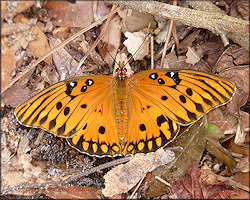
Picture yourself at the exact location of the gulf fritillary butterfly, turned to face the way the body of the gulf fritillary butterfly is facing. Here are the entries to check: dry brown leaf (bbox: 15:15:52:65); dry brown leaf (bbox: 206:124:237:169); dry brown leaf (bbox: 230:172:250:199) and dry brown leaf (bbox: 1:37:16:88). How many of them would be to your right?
2

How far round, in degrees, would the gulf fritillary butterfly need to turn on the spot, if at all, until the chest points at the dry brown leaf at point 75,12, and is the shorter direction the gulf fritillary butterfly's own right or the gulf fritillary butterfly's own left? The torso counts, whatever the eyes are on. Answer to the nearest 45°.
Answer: approximately 45° to the gulf fritillary butterfly's own left

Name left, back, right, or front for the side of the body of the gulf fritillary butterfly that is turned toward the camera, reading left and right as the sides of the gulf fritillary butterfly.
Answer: back

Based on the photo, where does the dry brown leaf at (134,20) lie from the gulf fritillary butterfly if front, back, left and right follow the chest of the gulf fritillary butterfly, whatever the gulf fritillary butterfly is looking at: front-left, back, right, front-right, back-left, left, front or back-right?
front

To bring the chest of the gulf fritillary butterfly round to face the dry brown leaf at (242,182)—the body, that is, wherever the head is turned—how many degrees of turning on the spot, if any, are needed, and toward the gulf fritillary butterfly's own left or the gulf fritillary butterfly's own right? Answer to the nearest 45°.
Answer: approximately 90° to the gulf fritillary butterfly's own right

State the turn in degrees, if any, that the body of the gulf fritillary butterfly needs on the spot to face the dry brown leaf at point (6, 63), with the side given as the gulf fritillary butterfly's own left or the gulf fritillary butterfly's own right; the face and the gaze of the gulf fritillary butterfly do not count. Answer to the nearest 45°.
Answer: approximately 90° to the gulf fritillary butterfly's own left

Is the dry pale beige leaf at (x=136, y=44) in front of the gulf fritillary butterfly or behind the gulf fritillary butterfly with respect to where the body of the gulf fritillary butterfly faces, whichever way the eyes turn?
in front

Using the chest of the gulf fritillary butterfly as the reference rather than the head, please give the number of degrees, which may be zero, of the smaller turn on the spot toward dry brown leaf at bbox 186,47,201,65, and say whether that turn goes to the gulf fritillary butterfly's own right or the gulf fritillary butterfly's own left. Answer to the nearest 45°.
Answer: approximately 45° to the gulf fritillary butterfly's own right

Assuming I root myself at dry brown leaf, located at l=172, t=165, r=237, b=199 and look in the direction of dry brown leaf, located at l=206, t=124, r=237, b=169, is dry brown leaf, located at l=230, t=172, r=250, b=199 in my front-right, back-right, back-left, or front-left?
front-right

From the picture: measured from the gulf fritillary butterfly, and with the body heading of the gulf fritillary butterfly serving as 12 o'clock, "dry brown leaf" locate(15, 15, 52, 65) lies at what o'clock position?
The dry brown leaf is roughly at 10 o'clock from the gulf fritillary butterfly.

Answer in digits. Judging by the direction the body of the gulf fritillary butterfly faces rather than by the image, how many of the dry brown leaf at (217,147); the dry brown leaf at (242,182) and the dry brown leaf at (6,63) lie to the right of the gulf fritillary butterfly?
2
